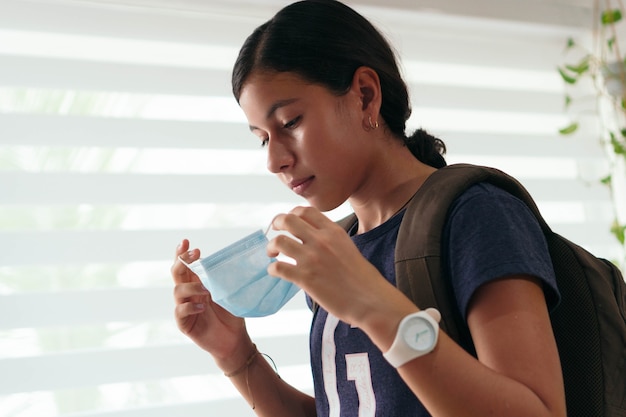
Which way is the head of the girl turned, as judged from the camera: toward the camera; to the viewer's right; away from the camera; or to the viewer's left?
to the viewer's left

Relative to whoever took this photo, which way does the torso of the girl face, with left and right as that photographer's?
facing the viewer and to the left of the viewer
